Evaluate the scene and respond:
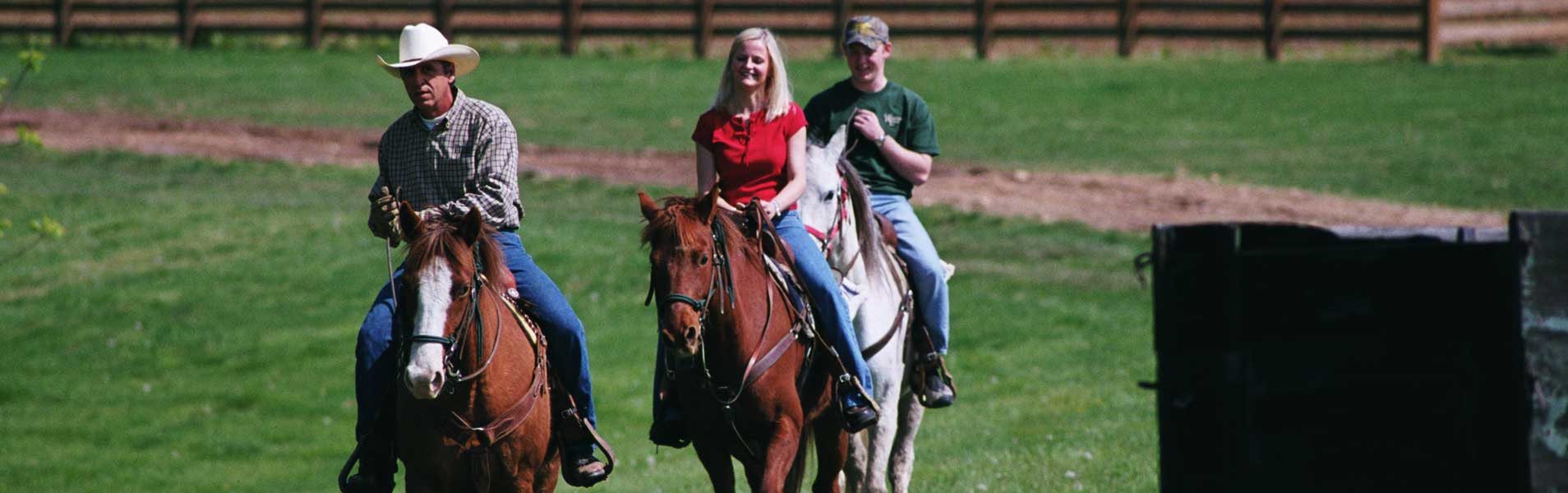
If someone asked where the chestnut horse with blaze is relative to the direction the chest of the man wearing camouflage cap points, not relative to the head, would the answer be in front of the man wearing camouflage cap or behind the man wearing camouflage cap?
in front

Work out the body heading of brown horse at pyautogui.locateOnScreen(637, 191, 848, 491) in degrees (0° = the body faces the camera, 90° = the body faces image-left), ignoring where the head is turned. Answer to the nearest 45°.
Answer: approximately 45°

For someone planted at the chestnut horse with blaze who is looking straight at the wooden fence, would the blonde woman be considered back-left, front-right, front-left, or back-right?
front-right

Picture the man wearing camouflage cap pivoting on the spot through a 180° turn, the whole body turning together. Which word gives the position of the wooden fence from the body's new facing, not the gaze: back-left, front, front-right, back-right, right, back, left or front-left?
front

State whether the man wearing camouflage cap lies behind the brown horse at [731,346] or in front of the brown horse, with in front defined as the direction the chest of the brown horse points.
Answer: behind

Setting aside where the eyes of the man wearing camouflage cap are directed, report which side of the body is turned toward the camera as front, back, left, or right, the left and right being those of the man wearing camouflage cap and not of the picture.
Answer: front

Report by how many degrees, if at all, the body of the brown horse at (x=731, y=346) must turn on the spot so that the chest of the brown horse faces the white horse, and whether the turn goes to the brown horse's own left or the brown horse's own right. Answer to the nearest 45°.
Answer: approximately 180°

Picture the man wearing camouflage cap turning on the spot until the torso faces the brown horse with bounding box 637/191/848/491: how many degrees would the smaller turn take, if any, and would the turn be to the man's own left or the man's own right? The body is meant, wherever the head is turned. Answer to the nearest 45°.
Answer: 0° — they already face it

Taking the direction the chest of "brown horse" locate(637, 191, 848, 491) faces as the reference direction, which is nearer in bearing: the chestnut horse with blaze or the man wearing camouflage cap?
the chestnut horse with blaze

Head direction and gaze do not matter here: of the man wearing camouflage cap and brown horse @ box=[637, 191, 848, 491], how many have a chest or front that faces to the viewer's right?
0

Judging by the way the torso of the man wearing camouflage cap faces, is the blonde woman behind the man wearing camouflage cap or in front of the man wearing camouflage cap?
in front
